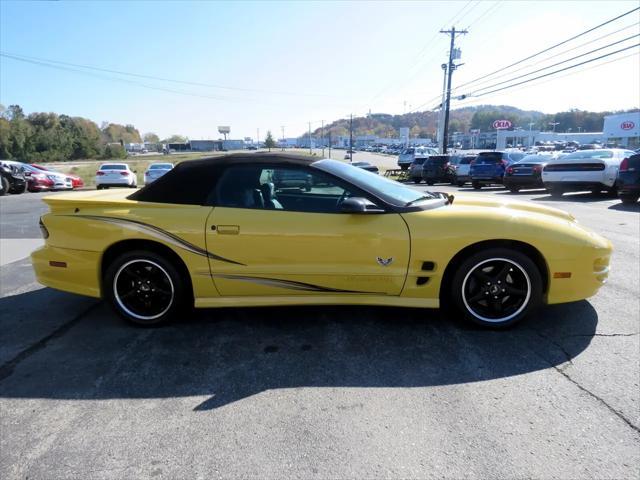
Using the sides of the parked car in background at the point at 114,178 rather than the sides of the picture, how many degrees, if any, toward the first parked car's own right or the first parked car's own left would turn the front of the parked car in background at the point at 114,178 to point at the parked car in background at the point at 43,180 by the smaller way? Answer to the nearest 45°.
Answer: approximately 45° to the first parked car's own left

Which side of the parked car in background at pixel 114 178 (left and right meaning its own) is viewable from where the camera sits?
back

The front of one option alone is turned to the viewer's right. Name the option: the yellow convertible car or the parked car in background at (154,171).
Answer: the yellow convertible car

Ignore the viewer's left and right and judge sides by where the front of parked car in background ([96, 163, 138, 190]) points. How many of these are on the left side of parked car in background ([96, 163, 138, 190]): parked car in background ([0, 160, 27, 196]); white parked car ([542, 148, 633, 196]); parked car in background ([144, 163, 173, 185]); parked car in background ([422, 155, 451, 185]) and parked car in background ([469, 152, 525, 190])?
1

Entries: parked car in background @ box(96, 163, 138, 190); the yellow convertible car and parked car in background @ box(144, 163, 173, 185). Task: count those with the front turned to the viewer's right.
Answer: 1

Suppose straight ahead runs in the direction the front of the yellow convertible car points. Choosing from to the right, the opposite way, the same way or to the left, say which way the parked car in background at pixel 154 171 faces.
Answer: to the left

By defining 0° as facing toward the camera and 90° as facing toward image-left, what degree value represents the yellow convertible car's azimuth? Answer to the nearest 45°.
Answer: approximately 270°

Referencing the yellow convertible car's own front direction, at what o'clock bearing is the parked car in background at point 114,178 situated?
The parked car in background is roughly at 8 o'clock from the yellow convertible car.

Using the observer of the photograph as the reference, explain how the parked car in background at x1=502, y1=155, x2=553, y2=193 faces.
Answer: facing away from the viewer and to the right of the viewer

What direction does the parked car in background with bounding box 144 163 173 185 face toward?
away from the camera

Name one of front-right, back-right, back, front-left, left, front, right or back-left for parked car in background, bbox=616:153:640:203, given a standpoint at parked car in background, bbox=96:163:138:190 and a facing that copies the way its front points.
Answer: back-right

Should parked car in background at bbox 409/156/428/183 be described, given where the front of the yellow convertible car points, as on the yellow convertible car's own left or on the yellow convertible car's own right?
on the yellow convertible car's own left

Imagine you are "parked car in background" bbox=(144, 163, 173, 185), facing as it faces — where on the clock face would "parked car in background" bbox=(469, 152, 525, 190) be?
"parked car in background" bbox=(469, 152, 525, 190) is roughly at 4 o'clock from "parked car in background" bbox=(144, 163, 173, 185).
